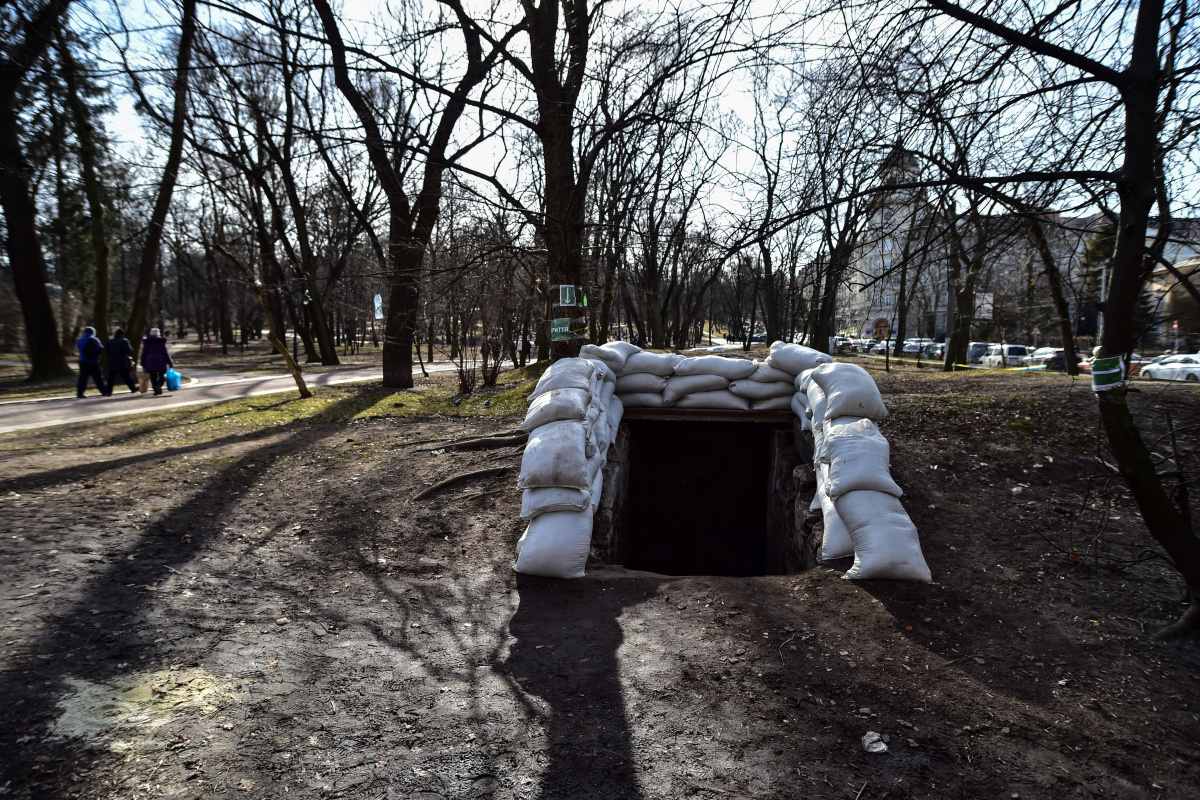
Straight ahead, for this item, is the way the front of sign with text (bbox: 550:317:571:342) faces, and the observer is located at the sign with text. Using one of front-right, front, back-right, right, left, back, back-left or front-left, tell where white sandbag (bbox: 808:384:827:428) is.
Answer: front-left

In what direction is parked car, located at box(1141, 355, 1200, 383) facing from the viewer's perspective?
to the viewer's left

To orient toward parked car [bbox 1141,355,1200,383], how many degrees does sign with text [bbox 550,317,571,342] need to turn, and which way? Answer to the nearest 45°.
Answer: approximately 135° to its left

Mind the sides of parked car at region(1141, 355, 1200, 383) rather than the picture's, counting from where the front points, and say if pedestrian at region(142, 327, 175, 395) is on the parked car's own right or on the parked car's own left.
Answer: on the parked car's own left

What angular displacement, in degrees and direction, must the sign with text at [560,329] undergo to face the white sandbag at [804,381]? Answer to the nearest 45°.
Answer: approximately 45° to its left

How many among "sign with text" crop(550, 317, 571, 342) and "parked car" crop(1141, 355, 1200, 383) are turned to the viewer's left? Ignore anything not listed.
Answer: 1

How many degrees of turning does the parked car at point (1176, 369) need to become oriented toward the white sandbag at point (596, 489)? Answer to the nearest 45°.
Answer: approximately 90° to its left

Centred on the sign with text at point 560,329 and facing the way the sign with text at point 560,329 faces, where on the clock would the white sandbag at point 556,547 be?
The white sandbag is roughly at 12 o'clock from the sign with text.

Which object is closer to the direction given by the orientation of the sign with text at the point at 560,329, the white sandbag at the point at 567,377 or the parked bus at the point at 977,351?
the white sandbag

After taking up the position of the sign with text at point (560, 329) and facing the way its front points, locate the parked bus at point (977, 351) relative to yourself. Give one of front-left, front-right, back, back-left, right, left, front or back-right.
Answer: back-left
